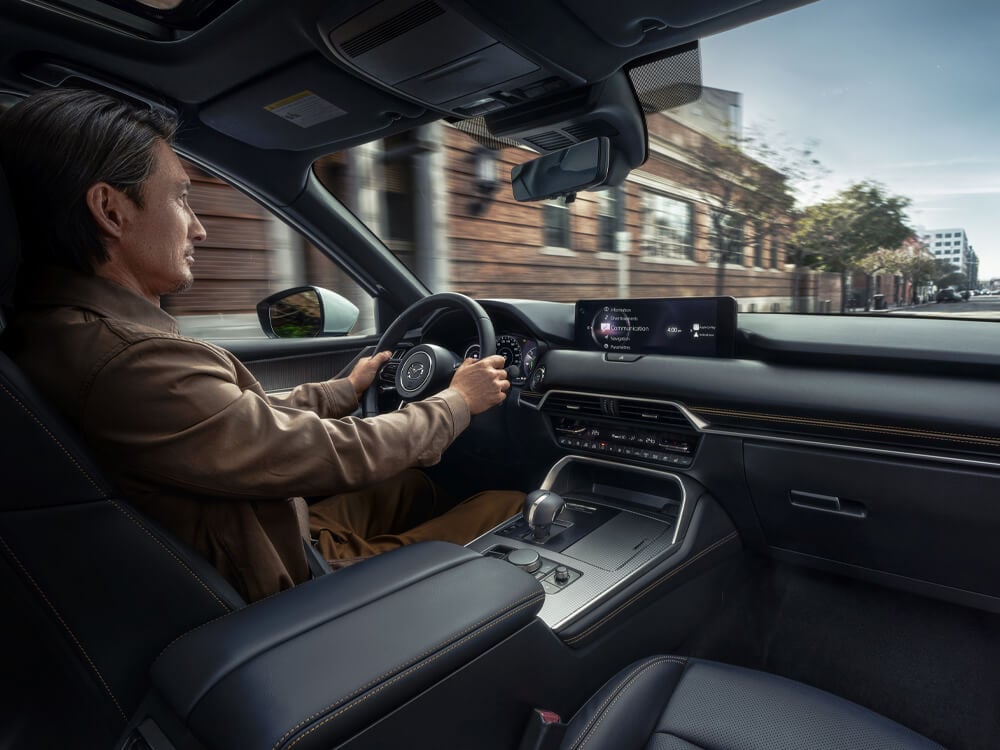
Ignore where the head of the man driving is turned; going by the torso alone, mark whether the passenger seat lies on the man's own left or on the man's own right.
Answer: on the man's own right

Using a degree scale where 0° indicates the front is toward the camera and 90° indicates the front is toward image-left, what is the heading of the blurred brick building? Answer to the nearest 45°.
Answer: approximately 315°

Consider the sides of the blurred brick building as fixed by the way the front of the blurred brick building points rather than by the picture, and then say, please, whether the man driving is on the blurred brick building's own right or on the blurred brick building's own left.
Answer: on the blurred brick building's own right

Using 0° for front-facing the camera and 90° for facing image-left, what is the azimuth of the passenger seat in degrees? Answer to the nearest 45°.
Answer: approximately 225°

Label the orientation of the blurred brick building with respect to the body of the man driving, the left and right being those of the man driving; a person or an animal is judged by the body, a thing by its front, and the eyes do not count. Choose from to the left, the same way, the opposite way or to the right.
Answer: to the right

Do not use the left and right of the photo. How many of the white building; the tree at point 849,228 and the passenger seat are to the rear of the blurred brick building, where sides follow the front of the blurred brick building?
0

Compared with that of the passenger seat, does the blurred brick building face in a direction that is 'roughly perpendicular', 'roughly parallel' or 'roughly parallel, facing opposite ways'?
roughly perpendicular

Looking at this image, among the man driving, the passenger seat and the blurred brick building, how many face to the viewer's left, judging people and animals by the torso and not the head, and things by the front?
0
